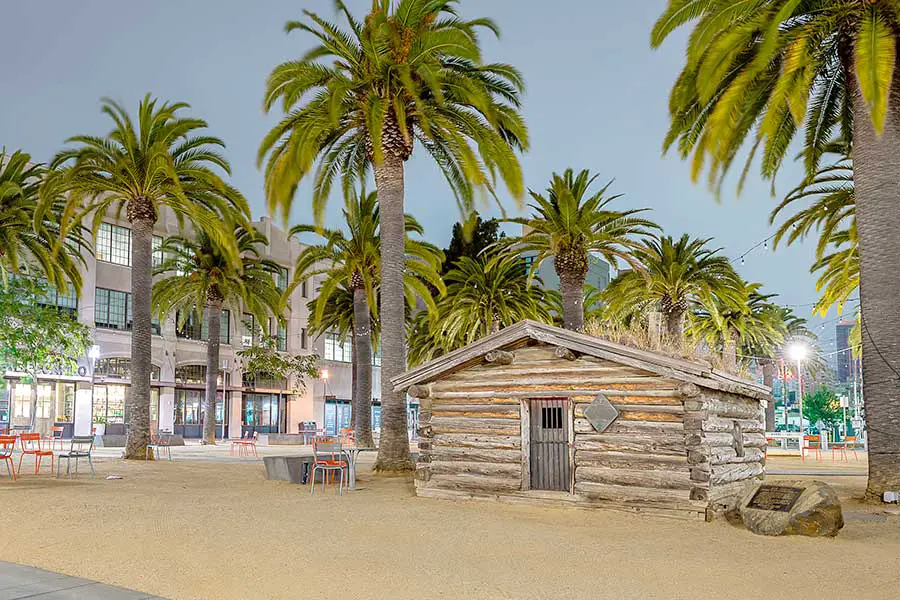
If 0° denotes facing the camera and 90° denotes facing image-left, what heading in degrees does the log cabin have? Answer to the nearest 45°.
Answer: approximately 45°

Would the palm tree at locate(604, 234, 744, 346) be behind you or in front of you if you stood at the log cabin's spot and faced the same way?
behind

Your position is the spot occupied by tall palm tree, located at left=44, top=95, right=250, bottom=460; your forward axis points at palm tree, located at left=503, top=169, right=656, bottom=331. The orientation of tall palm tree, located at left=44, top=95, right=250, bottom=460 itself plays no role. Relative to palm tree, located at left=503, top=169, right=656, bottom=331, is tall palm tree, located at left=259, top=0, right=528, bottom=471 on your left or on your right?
right

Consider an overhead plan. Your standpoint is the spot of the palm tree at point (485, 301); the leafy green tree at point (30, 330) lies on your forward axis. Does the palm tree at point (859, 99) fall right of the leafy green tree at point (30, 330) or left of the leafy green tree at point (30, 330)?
left

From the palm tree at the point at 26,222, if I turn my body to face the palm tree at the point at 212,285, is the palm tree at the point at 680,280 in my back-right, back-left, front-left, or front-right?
front-right

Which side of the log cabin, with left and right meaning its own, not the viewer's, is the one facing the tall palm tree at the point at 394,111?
right

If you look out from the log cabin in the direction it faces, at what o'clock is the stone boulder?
The stone boulder is roughly at 9 o'clock from the log cabin.

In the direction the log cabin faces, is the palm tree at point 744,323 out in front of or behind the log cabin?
behind

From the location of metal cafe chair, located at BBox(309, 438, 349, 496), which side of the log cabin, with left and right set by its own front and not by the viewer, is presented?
right

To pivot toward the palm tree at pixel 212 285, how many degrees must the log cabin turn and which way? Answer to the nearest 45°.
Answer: approximately 90° to its right
